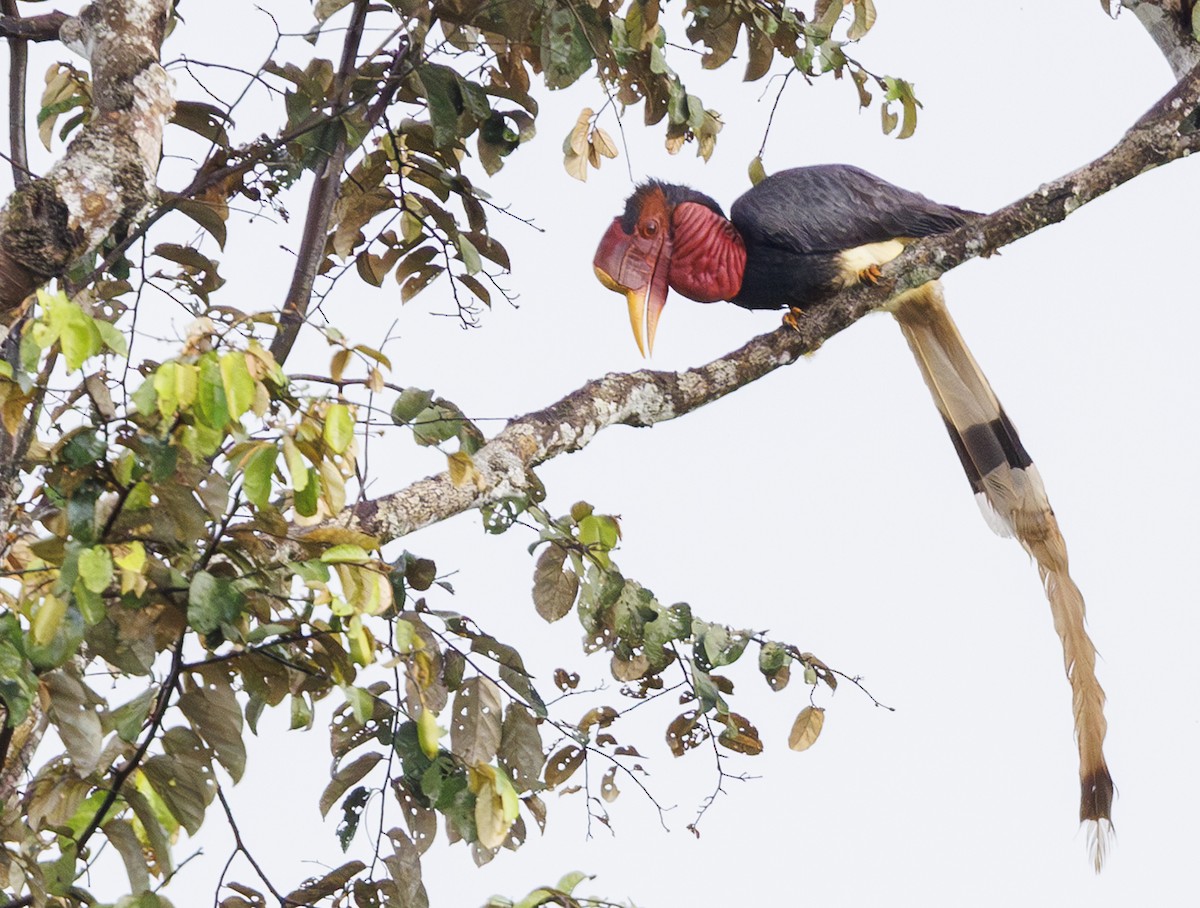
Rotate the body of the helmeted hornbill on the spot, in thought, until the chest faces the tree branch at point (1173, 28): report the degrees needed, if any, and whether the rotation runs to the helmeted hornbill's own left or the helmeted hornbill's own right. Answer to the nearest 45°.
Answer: approximately 180°

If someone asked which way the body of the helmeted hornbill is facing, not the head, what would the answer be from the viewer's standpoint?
to the viewer's left

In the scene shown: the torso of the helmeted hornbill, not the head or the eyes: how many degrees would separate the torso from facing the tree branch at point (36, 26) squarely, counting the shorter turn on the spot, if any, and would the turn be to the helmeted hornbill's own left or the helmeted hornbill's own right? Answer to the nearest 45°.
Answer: approximately 45° to the helmeted hornbill's own left

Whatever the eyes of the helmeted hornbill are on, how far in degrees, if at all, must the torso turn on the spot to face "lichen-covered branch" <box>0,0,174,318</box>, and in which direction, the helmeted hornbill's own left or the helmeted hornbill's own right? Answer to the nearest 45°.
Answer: approximately 45° to the helmeted hornbill's own left
